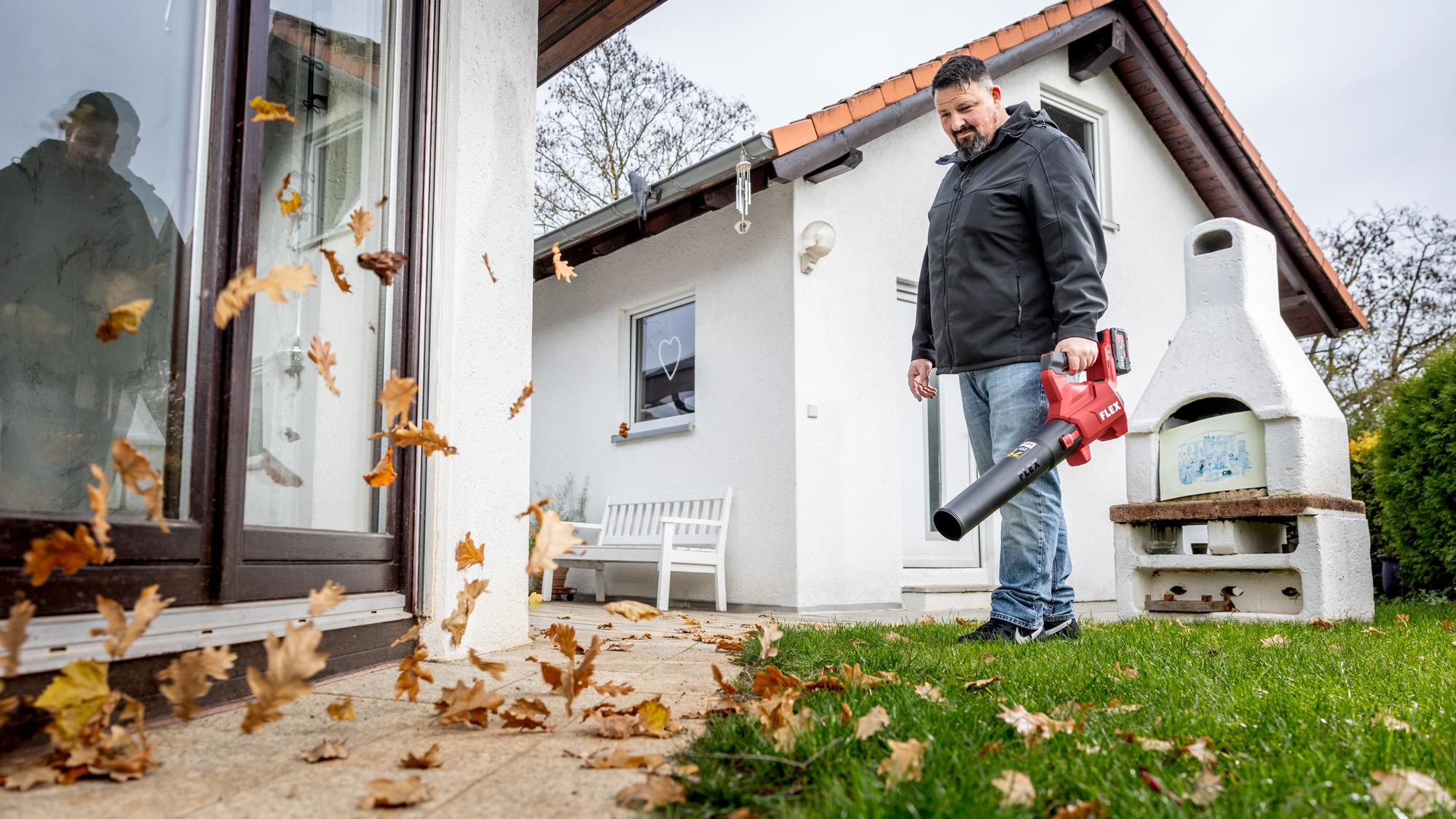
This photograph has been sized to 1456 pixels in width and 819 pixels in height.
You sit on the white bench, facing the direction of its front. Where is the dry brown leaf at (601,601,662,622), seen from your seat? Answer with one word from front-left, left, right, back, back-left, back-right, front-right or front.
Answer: front-left

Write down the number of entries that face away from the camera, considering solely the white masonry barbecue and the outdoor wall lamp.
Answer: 0

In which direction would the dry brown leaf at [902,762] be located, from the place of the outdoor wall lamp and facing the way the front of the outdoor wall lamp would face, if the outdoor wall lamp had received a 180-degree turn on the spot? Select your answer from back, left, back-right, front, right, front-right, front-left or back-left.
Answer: back-left

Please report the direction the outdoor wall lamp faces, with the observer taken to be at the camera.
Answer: facing the viewer and to the right of the viewer

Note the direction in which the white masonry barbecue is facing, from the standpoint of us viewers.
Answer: facing the viewer and to the left of the viewer

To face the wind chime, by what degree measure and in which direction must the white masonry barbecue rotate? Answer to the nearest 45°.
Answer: approximately 45° to its right

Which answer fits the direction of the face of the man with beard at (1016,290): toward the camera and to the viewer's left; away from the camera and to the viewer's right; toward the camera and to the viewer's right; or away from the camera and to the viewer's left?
toward the camera and to the viewer's left

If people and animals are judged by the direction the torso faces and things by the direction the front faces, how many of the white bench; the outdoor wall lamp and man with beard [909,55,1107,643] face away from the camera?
0

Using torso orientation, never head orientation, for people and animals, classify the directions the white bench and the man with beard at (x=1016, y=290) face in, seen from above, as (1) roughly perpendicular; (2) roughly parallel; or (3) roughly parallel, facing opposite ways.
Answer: roughly parallel

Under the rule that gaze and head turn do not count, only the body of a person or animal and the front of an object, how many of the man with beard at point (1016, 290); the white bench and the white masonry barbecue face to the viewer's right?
0

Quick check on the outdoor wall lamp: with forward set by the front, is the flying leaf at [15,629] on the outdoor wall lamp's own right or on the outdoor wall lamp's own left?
on the outdoor wall lamp's own right

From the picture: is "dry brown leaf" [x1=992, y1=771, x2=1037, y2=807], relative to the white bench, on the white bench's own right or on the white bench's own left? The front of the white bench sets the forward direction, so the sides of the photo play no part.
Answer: on the white bench's own left

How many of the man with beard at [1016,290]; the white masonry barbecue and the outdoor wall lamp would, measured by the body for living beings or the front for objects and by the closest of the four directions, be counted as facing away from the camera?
0

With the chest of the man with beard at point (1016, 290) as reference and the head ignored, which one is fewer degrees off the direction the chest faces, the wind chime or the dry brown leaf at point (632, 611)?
the dry brown leaf
